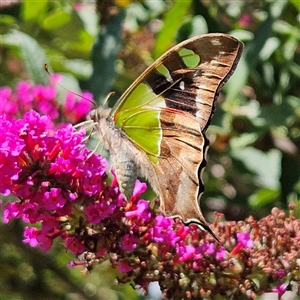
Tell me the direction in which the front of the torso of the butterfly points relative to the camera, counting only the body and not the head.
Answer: to the viewer's left

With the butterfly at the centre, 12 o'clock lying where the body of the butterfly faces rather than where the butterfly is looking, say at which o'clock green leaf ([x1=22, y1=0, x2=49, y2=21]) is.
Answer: The green leaf is roughly at 2 o'clock from the butterfly.

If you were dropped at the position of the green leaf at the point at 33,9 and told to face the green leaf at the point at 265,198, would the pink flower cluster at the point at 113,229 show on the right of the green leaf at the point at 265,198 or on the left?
right

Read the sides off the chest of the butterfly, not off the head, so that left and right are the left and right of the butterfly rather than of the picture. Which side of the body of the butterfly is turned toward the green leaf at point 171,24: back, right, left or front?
right

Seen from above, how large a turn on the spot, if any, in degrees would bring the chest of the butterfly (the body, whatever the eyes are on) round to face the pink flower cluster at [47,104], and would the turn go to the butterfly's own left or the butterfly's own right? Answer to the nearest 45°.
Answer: approximately 45° to the butterfly's own right
